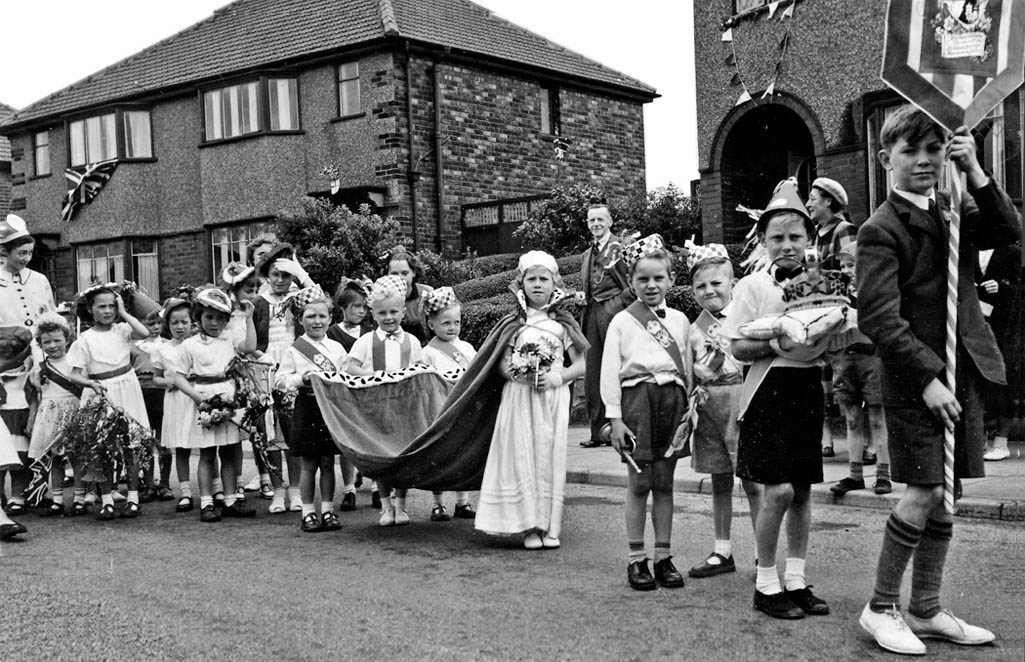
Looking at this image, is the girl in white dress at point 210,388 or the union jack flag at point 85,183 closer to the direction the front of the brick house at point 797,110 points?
the girl in white dress

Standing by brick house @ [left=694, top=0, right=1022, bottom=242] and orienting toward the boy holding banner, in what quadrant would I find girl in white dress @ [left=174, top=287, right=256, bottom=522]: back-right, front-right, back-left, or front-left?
front-right

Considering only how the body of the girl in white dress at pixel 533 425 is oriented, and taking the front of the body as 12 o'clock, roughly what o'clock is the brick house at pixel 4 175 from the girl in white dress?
The brick house is roughly at 5 o'clock from the girl in white dress.

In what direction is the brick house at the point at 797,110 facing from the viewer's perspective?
toward the camera

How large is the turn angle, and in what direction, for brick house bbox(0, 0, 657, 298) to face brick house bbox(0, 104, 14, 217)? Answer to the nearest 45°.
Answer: approximately 90° to its right

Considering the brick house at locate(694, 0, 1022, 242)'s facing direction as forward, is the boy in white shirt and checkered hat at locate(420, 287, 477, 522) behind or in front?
in front

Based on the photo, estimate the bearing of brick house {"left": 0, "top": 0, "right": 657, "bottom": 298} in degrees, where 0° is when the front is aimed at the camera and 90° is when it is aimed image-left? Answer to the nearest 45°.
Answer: approximately 45°

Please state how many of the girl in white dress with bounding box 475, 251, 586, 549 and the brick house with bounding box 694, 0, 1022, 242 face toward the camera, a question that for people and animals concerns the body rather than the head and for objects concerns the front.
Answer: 2

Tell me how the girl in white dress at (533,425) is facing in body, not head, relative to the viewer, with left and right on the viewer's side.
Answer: facing the viewer
